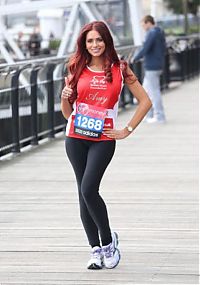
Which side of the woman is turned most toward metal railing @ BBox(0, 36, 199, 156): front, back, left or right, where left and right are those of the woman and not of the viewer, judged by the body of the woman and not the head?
back

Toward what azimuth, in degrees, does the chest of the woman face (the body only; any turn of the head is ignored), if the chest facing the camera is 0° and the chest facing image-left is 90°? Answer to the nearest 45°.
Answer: approximately 0°
